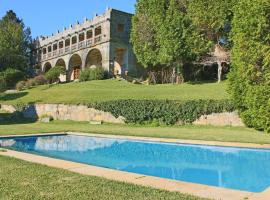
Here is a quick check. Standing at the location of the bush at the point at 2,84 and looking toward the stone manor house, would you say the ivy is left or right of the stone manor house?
right

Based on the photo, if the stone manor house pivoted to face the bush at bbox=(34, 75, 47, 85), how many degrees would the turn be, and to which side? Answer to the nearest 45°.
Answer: approximately 45° to its right

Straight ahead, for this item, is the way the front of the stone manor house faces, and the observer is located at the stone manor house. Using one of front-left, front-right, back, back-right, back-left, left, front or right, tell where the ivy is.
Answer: front-left

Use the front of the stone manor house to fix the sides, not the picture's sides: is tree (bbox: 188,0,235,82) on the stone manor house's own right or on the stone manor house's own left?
on the stone manor house's own left

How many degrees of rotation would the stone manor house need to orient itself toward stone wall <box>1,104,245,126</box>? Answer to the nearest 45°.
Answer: approximately 45° to its left

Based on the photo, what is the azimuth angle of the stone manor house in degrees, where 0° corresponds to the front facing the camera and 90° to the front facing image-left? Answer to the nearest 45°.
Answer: approximately 45°

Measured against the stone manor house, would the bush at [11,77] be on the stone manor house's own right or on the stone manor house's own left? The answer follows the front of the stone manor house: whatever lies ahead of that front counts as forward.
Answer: on the stone manor house's own right

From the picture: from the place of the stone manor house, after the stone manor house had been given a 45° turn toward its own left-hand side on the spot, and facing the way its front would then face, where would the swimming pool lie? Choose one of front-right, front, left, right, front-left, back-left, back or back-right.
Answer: front

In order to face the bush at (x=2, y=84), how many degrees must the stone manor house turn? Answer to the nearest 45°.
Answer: approximately 45° to its right
